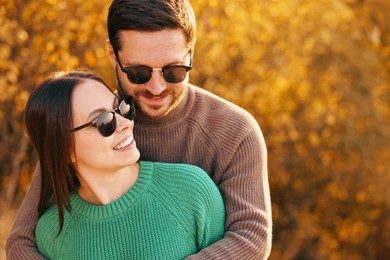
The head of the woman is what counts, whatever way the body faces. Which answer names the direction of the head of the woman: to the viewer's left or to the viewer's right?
to the viewer's right

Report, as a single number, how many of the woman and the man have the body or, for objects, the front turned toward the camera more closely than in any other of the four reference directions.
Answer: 2

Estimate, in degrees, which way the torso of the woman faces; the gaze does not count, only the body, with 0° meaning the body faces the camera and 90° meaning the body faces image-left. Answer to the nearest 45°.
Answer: approximately 0°

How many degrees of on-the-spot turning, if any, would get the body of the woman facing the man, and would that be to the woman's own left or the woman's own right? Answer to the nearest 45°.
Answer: approximately 135° to the woman's own left
